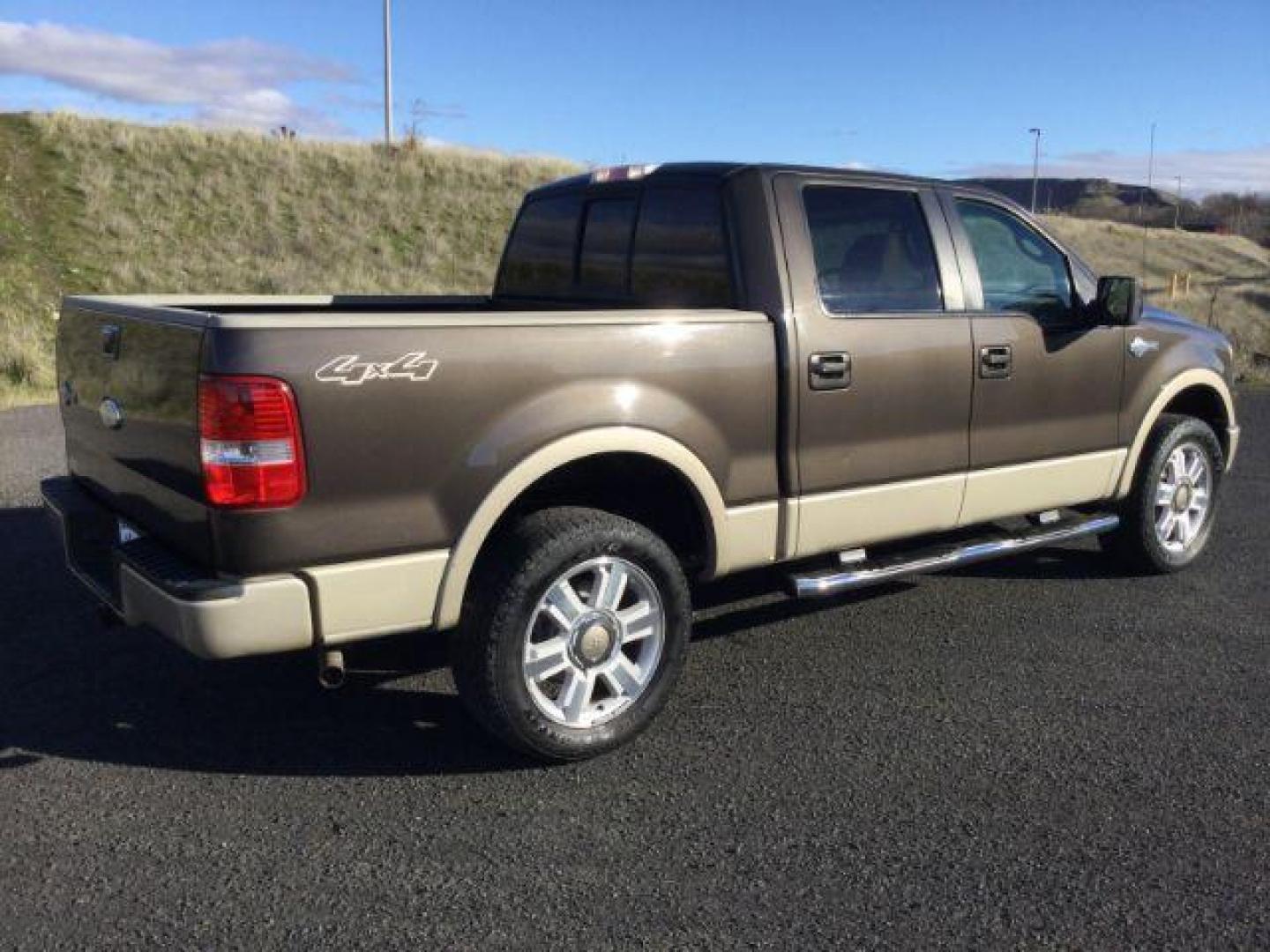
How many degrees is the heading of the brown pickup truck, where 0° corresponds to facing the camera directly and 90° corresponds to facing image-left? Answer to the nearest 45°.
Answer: approximately 225°
